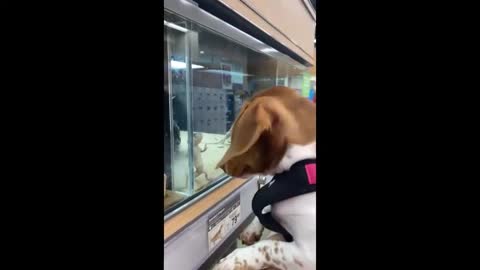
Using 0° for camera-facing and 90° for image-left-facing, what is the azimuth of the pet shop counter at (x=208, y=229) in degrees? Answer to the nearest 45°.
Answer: approximately 315°
